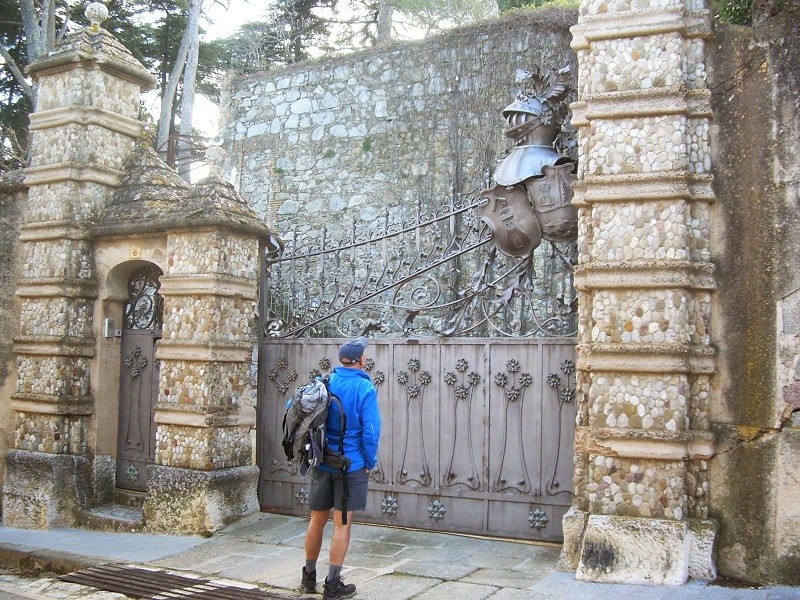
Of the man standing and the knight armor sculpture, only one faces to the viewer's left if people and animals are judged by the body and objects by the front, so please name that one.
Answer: the knight armor sculpture

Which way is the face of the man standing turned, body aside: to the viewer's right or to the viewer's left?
to the viewer's right

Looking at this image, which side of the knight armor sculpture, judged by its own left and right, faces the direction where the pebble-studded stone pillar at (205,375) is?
front

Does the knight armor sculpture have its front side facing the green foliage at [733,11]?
no

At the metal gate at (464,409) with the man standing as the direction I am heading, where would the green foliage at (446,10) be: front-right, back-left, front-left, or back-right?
back-right

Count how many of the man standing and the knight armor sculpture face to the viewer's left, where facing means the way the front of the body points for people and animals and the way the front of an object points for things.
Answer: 1

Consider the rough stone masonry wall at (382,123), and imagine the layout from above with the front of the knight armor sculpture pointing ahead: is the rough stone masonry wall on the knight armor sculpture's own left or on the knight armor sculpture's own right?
on the knight armor sculpture's own right

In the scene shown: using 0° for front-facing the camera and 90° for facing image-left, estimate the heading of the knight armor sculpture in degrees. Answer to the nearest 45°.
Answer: approximately 90°

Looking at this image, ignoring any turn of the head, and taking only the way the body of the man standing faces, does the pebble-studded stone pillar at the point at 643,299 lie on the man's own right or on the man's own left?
on the man's own right

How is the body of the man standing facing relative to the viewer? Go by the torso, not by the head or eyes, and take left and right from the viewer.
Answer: facing away from the viewer and to the right of the viewer

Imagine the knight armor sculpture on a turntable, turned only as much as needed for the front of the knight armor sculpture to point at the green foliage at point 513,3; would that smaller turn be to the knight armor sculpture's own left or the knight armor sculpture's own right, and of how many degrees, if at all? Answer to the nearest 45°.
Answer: approximately 90° to the knight armor sculpture's own right

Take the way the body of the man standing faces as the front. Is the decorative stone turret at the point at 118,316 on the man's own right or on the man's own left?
on the man's own left
